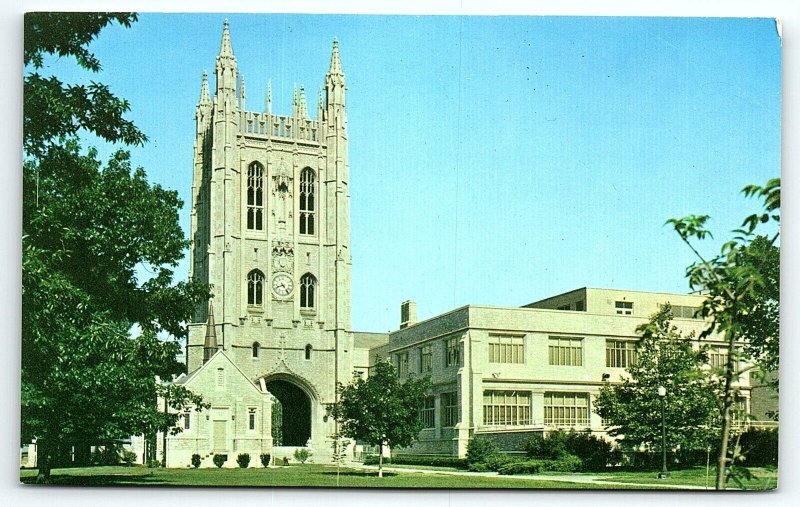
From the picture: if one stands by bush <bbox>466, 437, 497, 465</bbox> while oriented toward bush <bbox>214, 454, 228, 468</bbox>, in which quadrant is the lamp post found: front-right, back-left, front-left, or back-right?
back-left

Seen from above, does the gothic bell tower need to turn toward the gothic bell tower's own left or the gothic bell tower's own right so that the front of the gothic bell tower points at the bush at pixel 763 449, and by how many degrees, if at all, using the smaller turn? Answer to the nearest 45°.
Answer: approximately 45° to the gothic bell tower's own left

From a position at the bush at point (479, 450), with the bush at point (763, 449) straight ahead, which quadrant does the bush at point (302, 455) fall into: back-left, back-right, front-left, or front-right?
back-right

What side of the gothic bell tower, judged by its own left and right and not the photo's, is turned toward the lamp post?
left

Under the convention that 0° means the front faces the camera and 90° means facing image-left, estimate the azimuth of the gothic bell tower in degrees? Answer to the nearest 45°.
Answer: approximately 0°

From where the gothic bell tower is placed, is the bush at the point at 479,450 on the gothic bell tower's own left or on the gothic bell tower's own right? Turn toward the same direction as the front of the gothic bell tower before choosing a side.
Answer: on the gothic bell tower's own left
